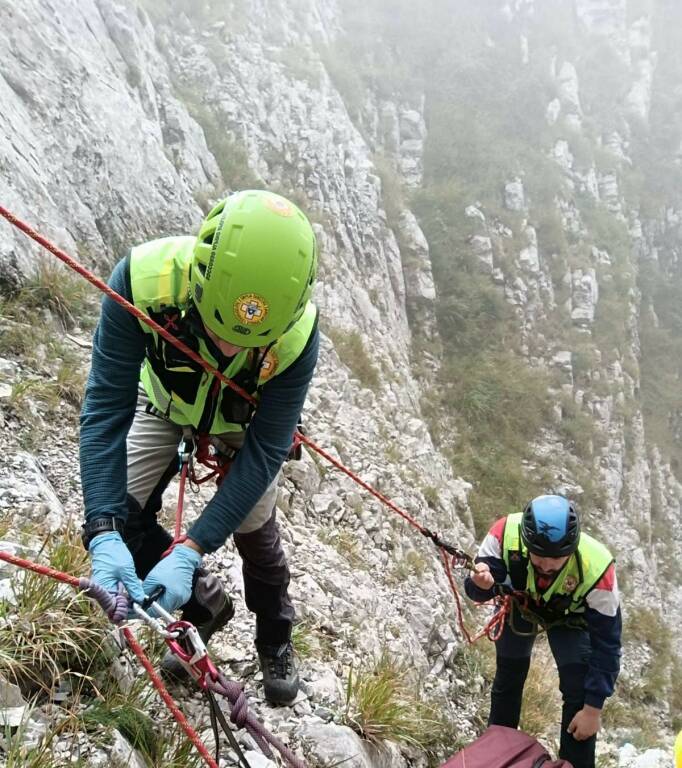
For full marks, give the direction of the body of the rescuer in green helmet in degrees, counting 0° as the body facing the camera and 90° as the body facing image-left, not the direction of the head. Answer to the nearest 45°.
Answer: approximately 0°

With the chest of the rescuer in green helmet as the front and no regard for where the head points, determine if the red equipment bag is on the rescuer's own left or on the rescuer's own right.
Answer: on the rescuer's own left
